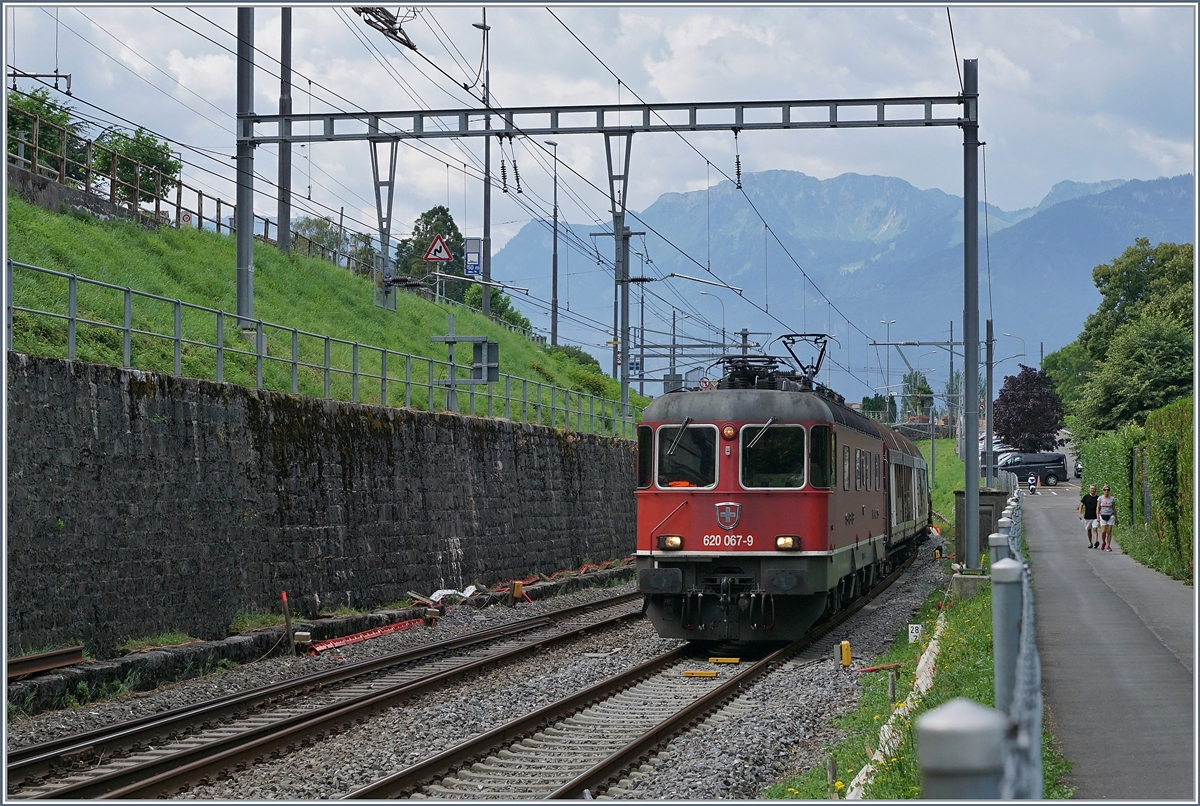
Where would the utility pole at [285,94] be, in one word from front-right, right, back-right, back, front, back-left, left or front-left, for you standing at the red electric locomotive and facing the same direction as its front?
back-right

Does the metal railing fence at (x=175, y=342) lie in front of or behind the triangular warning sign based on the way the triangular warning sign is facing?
in front

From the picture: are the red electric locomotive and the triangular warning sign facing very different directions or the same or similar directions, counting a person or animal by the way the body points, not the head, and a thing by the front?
same or similar directions

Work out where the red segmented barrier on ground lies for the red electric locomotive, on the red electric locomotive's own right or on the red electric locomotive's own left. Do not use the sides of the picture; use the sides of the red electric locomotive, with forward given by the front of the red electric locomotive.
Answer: on the red electric locomotive's own right

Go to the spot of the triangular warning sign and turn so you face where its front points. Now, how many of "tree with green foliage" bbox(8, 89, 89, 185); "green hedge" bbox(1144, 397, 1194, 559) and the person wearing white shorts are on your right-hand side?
1

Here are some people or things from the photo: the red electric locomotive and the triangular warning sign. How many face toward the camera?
2

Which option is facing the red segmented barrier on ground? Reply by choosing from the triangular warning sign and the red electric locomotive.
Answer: the triangular warning sign

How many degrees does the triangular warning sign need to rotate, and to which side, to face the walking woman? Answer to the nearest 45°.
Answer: approximately 45° to its left

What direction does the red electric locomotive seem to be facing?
toward the camera

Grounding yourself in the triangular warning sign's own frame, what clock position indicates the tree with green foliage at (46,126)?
The tree with green foliage is roughly at 3 o'clock from the triangular warning sign.

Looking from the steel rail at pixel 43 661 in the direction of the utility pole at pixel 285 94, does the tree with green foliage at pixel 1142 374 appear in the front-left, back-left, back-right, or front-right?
front-right

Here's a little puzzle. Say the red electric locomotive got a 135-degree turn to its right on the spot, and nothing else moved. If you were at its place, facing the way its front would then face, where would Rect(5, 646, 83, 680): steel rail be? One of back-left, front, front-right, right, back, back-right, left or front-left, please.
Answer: left

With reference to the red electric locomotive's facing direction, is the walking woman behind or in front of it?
behind

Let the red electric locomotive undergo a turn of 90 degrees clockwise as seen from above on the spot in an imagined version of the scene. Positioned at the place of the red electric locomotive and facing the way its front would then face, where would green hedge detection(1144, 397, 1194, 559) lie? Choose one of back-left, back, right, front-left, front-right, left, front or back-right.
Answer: back-right

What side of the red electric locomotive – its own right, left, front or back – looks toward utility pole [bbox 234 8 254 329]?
right

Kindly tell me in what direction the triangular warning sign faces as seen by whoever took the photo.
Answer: facing the viewer
